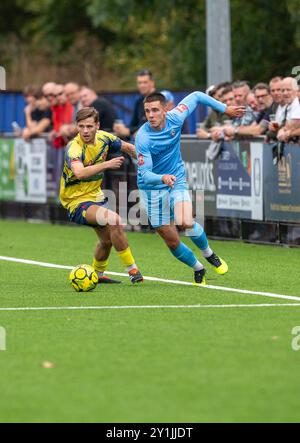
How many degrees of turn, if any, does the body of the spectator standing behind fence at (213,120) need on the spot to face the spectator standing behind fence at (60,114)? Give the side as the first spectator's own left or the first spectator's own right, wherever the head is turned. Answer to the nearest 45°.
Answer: approximately 90° to the first spectator's own right

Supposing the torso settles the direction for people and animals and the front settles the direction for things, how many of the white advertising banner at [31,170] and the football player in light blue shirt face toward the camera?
2

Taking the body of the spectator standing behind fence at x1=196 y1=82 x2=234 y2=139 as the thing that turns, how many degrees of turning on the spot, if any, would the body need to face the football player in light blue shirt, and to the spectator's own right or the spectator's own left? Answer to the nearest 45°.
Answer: approximately 45° to the spectator's own left

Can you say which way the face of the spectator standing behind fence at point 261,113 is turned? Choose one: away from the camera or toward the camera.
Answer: toward the camera

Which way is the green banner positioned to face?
toward the camera

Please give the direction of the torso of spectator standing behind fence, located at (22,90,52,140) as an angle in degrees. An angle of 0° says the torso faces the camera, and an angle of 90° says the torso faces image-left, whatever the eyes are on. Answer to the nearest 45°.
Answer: approximately 45°

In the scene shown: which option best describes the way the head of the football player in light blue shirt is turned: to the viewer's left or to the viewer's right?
to the viewer's left

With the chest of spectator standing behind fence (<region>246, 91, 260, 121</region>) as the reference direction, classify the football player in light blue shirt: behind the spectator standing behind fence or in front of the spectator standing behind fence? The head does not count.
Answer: in front

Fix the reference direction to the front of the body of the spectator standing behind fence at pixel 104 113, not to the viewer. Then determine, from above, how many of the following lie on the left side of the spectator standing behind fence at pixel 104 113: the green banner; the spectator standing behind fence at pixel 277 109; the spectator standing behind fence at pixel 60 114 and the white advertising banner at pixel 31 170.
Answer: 1

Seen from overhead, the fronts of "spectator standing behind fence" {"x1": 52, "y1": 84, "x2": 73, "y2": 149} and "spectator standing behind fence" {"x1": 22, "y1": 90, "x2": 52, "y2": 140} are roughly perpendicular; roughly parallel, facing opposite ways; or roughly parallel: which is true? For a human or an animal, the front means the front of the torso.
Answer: roughly parallel

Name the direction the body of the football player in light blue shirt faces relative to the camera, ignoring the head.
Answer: toward the camera

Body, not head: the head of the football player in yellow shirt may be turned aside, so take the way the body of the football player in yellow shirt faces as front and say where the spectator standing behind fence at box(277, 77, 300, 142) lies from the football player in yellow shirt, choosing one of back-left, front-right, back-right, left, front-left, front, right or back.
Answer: left
